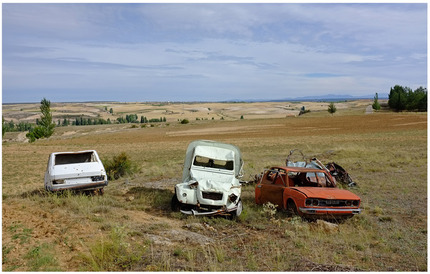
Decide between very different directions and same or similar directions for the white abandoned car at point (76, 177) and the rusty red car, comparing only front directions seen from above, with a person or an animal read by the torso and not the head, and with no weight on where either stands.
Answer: very different directions

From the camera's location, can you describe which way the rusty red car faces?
facing the viewer and to the right of the viewer

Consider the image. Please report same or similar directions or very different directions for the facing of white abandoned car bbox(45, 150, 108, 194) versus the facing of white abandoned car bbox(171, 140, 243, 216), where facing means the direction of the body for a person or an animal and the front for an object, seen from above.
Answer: very different directions

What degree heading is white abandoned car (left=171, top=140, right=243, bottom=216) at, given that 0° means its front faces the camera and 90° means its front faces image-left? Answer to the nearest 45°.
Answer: approximately 0°

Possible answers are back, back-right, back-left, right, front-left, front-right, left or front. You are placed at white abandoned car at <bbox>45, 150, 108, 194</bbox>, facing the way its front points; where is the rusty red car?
back-right

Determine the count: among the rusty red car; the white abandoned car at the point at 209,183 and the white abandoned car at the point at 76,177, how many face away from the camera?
1

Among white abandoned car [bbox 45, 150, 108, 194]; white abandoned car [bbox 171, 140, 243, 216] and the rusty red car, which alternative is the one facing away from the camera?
white abandoned car [bbox 45, 150, 108, 194]

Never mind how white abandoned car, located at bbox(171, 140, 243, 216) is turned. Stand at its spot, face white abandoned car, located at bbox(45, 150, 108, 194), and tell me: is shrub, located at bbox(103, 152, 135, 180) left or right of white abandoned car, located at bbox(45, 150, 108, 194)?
right

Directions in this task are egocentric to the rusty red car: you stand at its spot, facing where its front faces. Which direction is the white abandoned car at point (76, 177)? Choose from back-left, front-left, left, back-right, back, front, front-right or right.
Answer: back-right

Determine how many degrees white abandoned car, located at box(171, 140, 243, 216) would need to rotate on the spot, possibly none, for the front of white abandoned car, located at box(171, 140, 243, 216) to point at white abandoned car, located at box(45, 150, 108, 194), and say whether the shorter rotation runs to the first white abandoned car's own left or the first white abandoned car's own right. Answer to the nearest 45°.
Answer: approximately 90° to the first white abandoned car's own right

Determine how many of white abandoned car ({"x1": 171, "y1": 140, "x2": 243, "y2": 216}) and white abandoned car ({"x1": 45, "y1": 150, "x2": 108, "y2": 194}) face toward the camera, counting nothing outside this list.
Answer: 1

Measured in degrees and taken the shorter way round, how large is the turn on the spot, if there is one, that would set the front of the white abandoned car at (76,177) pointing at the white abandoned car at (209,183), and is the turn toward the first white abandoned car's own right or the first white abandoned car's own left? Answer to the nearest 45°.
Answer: approximately 135° to the first white abandoned car's own right

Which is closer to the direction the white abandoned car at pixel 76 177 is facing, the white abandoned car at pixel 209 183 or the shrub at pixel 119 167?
the shrub

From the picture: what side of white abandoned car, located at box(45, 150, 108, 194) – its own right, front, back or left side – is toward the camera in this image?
back
